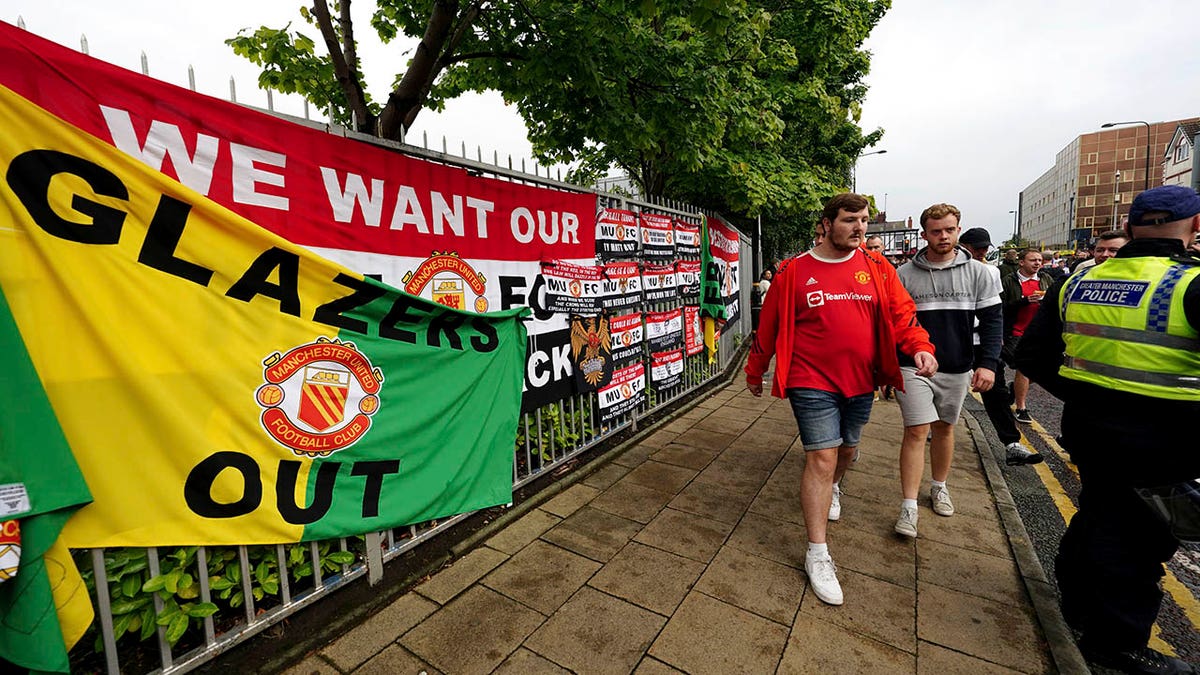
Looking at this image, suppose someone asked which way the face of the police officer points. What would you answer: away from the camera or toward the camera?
away from the camera

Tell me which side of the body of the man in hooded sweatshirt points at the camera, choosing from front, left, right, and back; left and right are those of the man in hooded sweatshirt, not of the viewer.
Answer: front

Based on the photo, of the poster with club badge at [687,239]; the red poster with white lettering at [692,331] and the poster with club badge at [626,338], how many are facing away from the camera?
0

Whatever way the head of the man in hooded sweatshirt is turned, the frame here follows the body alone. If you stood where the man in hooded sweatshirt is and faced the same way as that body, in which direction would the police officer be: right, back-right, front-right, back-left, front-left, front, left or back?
front-left

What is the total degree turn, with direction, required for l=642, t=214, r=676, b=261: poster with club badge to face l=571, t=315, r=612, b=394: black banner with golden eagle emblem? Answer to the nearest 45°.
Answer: approximately 90° to its right

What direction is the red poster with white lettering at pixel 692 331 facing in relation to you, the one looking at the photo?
facing the viewer and to the right of the viewer

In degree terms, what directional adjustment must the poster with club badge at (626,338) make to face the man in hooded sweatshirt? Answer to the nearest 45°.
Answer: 0° — it already faces them

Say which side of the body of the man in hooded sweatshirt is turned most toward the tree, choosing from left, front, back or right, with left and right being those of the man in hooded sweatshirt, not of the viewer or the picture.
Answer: right

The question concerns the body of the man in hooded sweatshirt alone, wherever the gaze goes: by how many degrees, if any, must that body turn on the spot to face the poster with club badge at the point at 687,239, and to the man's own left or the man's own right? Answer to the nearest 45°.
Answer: approximately 135° to the man's own right

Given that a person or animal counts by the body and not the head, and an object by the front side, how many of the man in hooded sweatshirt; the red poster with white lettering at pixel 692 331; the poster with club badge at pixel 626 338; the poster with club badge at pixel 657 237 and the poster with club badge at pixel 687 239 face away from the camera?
0

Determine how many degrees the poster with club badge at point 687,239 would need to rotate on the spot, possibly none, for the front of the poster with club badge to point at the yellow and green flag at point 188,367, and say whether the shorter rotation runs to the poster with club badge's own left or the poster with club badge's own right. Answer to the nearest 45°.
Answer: approximately 90° to the poster with club badge's own right

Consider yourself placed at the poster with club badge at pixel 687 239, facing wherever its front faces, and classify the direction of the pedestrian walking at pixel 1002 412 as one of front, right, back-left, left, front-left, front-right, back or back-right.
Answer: front
